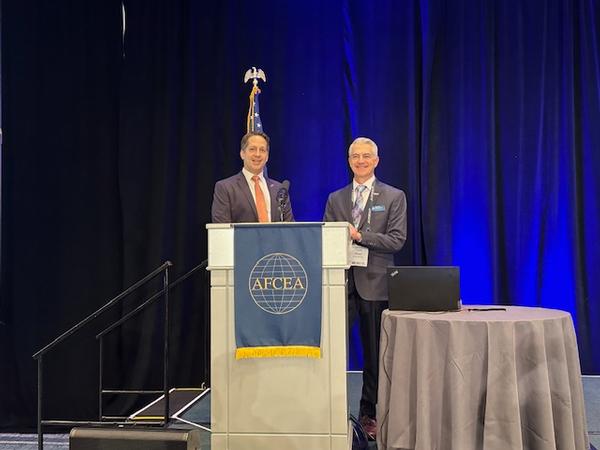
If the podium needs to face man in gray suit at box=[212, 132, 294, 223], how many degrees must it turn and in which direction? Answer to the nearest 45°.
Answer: approximately 180°

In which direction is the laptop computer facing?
away from the camera

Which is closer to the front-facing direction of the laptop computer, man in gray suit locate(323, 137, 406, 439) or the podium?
the man in gray suit

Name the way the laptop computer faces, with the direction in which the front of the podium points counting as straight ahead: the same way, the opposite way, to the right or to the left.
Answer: the opposite way

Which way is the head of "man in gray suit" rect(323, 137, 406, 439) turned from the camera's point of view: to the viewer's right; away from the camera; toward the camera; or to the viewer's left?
toward the camera

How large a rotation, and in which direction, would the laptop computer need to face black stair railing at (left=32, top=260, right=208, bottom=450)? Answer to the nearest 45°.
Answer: approximately 90° to its left

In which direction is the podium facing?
toward the camera

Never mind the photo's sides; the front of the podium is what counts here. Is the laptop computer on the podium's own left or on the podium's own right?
on the podium's own left

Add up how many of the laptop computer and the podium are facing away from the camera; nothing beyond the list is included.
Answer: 1

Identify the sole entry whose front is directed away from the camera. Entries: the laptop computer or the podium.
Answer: the laptop computer

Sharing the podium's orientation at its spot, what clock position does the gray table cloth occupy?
The gray table cloth is roughly at 9 o'clock from the podium.

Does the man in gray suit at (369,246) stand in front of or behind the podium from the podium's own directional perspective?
behind

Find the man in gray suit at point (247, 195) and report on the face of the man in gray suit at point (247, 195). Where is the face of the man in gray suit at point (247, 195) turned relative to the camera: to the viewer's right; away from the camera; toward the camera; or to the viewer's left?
toward the camera
